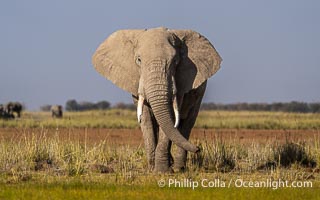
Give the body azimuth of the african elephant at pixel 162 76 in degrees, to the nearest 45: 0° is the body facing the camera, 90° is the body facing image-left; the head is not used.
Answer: approximately 0°
